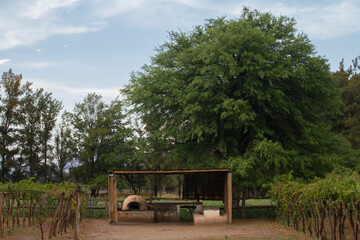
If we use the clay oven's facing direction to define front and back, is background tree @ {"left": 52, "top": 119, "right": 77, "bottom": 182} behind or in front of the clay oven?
behind

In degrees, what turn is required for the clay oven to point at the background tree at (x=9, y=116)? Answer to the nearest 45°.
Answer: approximately 135° to its right

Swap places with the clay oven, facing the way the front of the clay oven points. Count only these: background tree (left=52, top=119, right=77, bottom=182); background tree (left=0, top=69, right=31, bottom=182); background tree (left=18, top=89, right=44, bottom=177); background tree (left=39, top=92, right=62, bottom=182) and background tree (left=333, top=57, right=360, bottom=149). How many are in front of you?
0

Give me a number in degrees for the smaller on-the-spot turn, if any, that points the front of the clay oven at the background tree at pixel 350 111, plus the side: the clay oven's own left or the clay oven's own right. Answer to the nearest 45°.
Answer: approximately 135° to the clay oven's own left

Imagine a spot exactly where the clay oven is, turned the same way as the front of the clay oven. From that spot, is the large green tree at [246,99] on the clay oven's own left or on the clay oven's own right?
on the clay oven's own left

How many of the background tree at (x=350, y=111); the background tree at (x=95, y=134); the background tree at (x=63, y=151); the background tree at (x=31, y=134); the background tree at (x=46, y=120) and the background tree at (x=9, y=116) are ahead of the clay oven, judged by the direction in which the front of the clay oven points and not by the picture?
0

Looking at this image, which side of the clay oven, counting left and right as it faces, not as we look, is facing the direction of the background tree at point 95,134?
back

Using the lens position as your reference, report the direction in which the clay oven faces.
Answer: facing the viewer

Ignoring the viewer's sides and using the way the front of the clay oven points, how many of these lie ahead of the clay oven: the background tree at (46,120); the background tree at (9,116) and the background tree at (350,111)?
0

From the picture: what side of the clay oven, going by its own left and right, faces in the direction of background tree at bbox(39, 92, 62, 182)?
back

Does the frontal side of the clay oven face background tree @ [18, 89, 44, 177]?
no

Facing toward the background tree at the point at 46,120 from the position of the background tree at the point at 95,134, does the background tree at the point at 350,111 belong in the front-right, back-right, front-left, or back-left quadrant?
back-right
